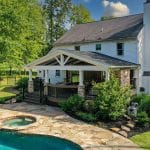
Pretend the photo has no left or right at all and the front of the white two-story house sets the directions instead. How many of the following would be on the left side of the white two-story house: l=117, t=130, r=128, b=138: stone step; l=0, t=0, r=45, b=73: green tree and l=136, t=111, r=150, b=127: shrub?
1

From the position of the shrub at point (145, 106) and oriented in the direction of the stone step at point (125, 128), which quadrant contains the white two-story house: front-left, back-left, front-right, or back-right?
back-right

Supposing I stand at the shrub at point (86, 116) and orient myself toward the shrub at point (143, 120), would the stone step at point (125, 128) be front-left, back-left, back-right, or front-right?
front-right

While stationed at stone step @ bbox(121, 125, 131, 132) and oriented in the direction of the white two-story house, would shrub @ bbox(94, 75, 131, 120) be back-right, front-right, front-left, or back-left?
front-left

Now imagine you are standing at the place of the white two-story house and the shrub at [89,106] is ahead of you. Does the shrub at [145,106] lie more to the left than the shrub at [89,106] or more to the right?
left

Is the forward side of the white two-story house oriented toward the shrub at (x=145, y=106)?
no
